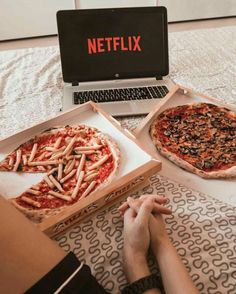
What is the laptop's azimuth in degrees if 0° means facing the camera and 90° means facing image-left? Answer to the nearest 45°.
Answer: approximately 0°

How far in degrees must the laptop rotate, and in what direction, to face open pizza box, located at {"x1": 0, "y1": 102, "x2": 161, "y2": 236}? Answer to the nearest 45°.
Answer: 0° — it already faces it

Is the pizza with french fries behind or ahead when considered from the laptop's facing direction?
ahead
